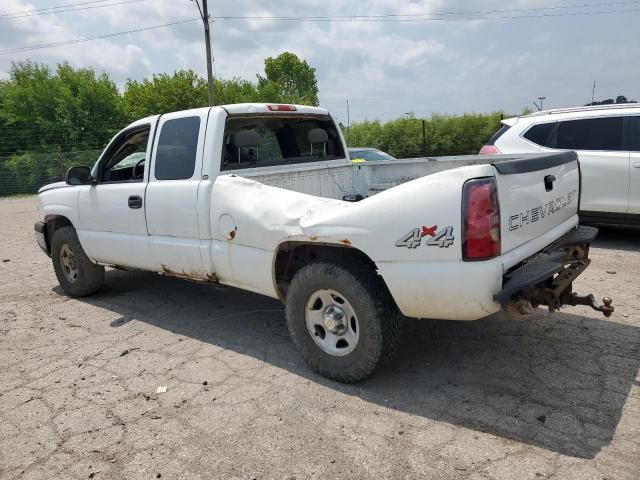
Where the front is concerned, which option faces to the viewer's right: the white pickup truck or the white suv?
the white suv

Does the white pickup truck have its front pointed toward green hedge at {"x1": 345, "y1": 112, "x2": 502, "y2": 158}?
no

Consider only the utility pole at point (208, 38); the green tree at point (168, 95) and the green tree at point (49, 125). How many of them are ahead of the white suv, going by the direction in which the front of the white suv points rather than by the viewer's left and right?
0

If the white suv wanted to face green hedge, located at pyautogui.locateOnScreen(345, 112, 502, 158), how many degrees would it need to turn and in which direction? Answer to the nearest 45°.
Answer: approximately 90° to its left

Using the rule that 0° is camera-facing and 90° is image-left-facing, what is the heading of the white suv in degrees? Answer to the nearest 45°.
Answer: approximately 270°

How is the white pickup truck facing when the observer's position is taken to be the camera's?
facing away from the viewer and to the left of the viewer

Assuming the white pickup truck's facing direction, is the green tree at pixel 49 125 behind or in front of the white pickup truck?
in front

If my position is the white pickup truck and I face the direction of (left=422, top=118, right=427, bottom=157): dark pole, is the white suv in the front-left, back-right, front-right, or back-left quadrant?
front-right

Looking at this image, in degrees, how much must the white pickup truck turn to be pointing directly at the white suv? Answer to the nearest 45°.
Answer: approximately 90° to its right

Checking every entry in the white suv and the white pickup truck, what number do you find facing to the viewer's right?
1

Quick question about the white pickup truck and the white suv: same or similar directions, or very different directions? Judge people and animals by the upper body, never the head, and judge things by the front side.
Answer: very different directions
